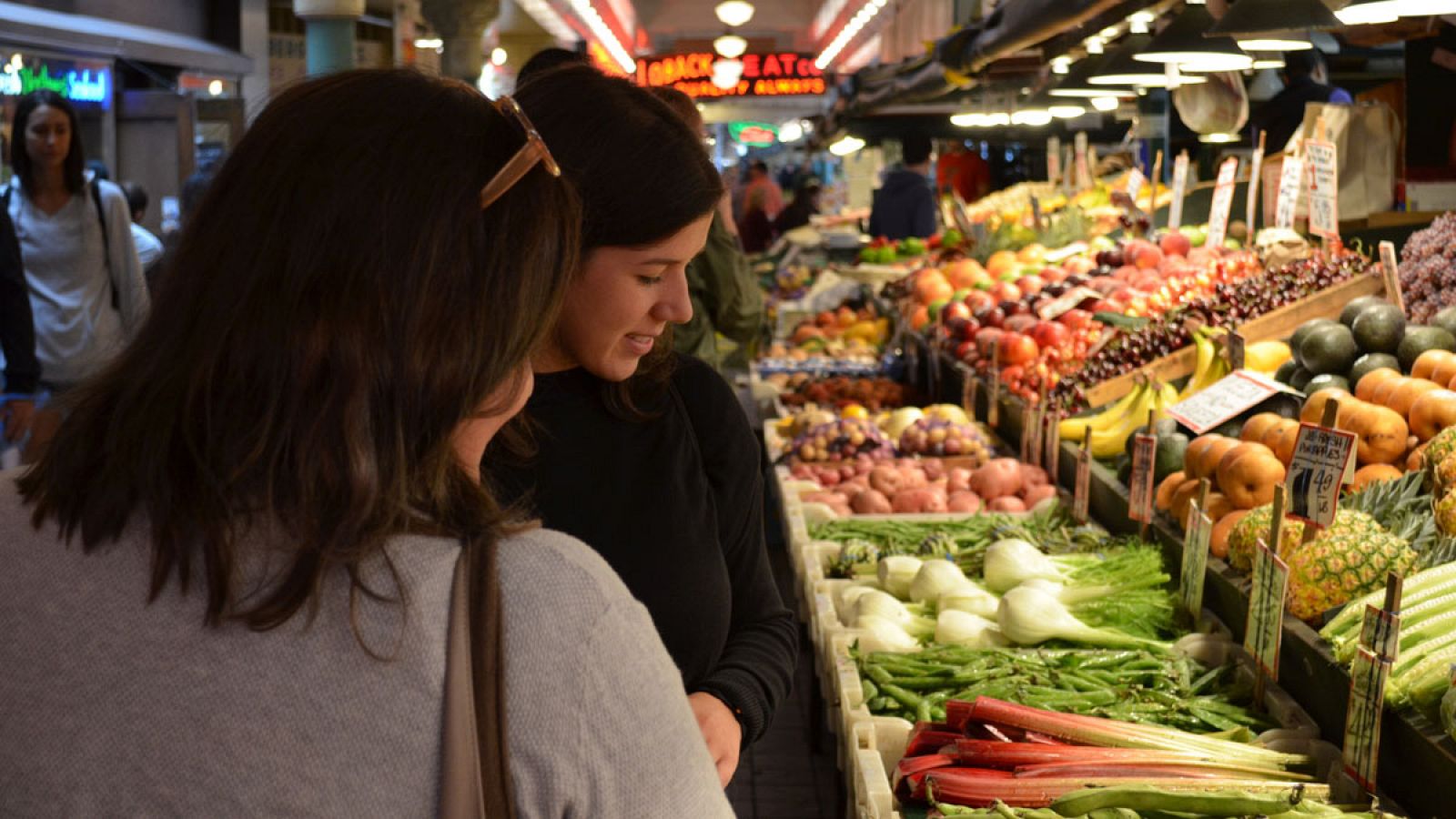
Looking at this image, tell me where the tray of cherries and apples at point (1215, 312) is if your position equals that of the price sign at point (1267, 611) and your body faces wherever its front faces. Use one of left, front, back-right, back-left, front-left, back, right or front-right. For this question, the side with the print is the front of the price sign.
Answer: back-right

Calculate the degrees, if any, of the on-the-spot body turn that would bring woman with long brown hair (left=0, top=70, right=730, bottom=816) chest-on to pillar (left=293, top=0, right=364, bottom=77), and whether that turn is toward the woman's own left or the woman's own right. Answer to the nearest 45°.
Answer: approximately 45° to the woman's own left

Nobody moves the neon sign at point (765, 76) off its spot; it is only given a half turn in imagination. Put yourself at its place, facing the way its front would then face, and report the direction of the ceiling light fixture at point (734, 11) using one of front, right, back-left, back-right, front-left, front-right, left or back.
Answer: back

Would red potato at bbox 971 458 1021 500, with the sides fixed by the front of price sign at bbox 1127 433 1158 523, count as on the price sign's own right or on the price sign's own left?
on the price sign's own right

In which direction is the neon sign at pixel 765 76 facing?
toward the camera

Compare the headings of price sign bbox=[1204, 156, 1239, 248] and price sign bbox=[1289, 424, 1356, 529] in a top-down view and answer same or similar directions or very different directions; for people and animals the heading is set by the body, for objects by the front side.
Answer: same or similar directions

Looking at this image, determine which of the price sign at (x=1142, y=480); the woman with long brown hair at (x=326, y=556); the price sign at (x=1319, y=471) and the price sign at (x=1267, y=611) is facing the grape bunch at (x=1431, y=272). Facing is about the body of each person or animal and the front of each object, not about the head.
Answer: the woman with long brown hair

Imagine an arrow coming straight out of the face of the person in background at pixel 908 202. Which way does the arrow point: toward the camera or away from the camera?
away from the camera

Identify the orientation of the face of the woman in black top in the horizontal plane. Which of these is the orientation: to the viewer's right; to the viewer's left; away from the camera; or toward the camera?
to the viewer's right

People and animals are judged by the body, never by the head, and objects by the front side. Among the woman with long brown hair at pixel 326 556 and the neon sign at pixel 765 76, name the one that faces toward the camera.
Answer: the neon sign

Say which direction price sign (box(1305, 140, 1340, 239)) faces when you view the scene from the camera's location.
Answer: facing the viewer and to the left of the viewer

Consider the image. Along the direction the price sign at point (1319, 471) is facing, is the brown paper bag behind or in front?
behind

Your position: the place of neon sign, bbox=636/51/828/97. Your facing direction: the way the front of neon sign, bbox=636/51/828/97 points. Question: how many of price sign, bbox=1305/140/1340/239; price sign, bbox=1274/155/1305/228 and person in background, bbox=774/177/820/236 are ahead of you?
3
